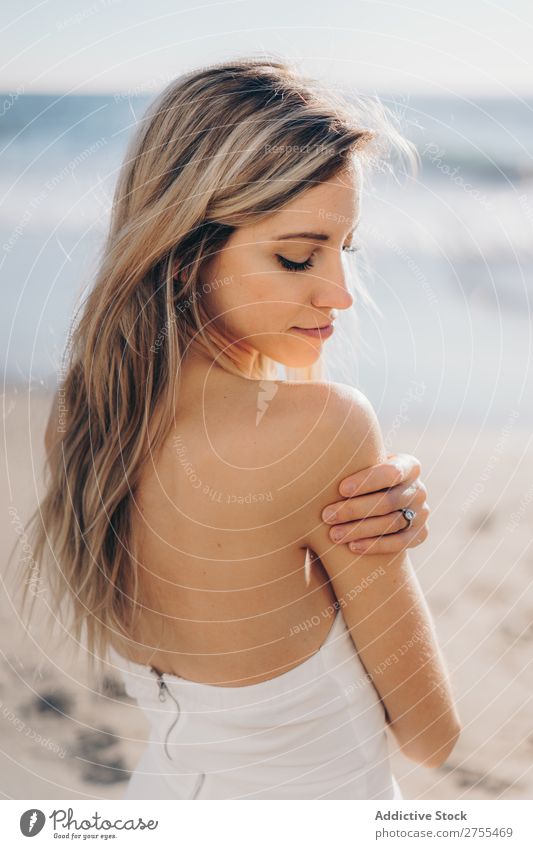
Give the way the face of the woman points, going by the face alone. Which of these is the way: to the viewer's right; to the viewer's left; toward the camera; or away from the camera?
to the viewer's right

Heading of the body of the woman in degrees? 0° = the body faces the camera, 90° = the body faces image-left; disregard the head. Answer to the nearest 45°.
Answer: approximately 225°
